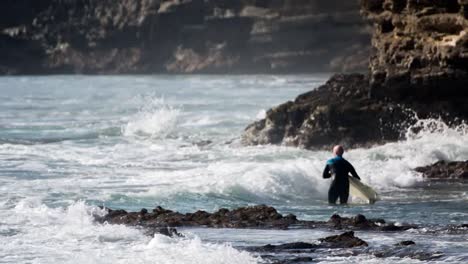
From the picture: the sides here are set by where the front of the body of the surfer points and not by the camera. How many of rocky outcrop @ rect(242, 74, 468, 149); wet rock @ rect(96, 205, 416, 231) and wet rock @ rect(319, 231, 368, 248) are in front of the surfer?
1

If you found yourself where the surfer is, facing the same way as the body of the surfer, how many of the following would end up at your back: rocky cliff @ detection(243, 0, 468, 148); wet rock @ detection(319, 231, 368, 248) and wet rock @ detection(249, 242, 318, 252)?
2

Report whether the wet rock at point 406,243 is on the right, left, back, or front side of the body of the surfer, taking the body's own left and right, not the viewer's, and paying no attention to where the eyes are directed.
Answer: back

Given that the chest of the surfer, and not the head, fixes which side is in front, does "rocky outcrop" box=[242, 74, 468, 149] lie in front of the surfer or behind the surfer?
in front

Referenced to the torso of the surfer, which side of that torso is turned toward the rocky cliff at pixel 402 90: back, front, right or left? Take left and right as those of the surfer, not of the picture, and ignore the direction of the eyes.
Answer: front

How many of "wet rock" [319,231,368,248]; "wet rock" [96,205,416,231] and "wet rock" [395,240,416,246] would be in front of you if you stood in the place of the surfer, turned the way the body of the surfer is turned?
0

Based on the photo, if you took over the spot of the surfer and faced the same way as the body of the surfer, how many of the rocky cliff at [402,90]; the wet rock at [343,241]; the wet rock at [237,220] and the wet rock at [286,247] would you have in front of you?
1

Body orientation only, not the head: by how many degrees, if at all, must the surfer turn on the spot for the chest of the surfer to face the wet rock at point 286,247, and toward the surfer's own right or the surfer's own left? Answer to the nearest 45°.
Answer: approximately 180°

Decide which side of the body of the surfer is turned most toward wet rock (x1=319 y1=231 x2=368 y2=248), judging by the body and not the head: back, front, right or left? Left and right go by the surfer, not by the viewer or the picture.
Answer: back

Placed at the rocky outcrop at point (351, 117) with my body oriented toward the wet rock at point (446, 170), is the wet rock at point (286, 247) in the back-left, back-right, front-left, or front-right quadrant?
front-right

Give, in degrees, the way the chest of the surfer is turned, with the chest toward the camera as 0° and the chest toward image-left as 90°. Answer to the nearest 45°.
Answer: approximately 180°

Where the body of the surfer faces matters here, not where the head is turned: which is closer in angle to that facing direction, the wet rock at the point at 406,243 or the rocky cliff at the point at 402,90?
the rocky cliff

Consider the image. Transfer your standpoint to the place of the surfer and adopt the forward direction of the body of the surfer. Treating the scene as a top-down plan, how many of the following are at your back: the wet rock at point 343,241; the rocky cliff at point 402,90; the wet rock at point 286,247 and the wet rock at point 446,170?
2
